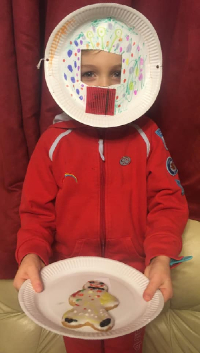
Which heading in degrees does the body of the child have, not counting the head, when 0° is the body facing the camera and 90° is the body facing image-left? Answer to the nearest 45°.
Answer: approximately 0°
